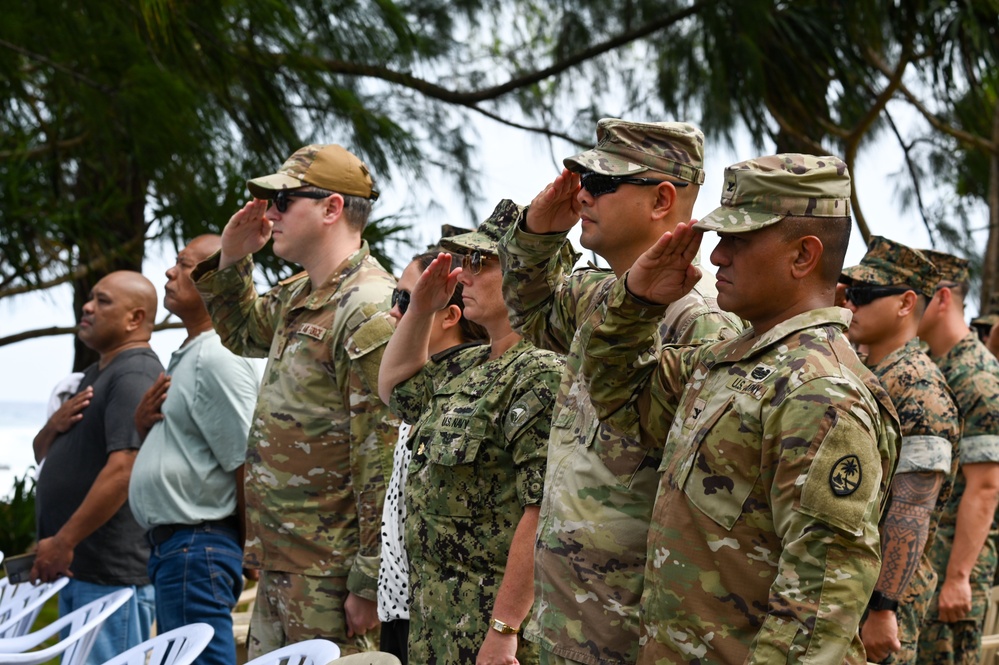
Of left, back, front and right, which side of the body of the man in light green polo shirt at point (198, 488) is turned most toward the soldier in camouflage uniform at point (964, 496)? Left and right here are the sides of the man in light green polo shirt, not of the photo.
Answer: back

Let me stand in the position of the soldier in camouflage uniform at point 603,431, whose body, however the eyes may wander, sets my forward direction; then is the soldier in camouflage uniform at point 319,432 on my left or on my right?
on my right

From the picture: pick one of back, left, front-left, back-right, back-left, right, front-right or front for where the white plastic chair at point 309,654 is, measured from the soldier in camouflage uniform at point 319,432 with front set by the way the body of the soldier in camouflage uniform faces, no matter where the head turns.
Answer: front-left

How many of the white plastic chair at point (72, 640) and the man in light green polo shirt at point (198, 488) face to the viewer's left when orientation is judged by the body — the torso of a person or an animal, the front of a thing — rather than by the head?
2

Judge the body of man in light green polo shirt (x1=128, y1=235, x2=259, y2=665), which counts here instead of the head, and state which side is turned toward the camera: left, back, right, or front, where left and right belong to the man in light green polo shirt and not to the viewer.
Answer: left

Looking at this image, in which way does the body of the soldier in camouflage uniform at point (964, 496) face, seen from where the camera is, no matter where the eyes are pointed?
to the viewer's left

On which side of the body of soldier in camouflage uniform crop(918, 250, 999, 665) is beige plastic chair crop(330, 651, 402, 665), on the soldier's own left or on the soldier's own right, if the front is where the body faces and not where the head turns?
on the soldier's own left

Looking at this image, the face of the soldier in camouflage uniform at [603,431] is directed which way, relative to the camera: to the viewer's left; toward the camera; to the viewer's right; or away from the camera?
to the viewer's left

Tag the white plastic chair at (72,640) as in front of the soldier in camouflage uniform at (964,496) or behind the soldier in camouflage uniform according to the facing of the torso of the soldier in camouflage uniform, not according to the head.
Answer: in front

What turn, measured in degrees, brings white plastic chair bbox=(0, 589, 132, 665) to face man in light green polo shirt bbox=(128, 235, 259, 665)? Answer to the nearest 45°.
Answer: approximately 135° to its right
